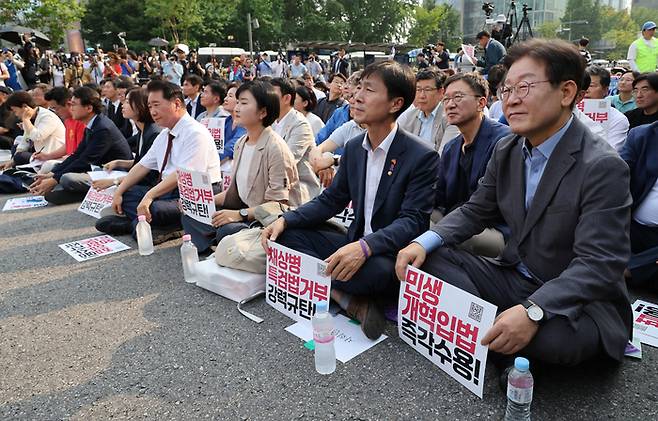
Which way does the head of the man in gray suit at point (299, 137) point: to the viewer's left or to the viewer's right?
to the viewer's left

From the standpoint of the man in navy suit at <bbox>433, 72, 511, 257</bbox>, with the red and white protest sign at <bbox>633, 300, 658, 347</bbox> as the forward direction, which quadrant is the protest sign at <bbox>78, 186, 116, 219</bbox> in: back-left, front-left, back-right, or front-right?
back-right

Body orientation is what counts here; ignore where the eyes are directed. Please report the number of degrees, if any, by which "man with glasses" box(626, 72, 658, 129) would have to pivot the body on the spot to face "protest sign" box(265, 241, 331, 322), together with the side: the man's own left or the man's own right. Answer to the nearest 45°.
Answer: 0° — they already face it

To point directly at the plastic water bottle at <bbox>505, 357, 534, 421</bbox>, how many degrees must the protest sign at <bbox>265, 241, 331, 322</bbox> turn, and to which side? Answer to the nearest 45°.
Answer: approximately 90° to its left

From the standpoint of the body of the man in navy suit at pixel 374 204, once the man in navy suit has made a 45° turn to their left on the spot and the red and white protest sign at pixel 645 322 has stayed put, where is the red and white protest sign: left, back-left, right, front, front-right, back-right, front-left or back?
left

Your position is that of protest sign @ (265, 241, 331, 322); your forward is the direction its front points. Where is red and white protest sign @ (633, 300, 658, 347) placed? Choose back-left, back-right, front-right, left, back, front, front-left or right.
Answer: back-left

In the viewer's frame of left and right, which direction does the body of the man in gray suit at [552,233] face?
facing the viewer and to the left of the viewer
